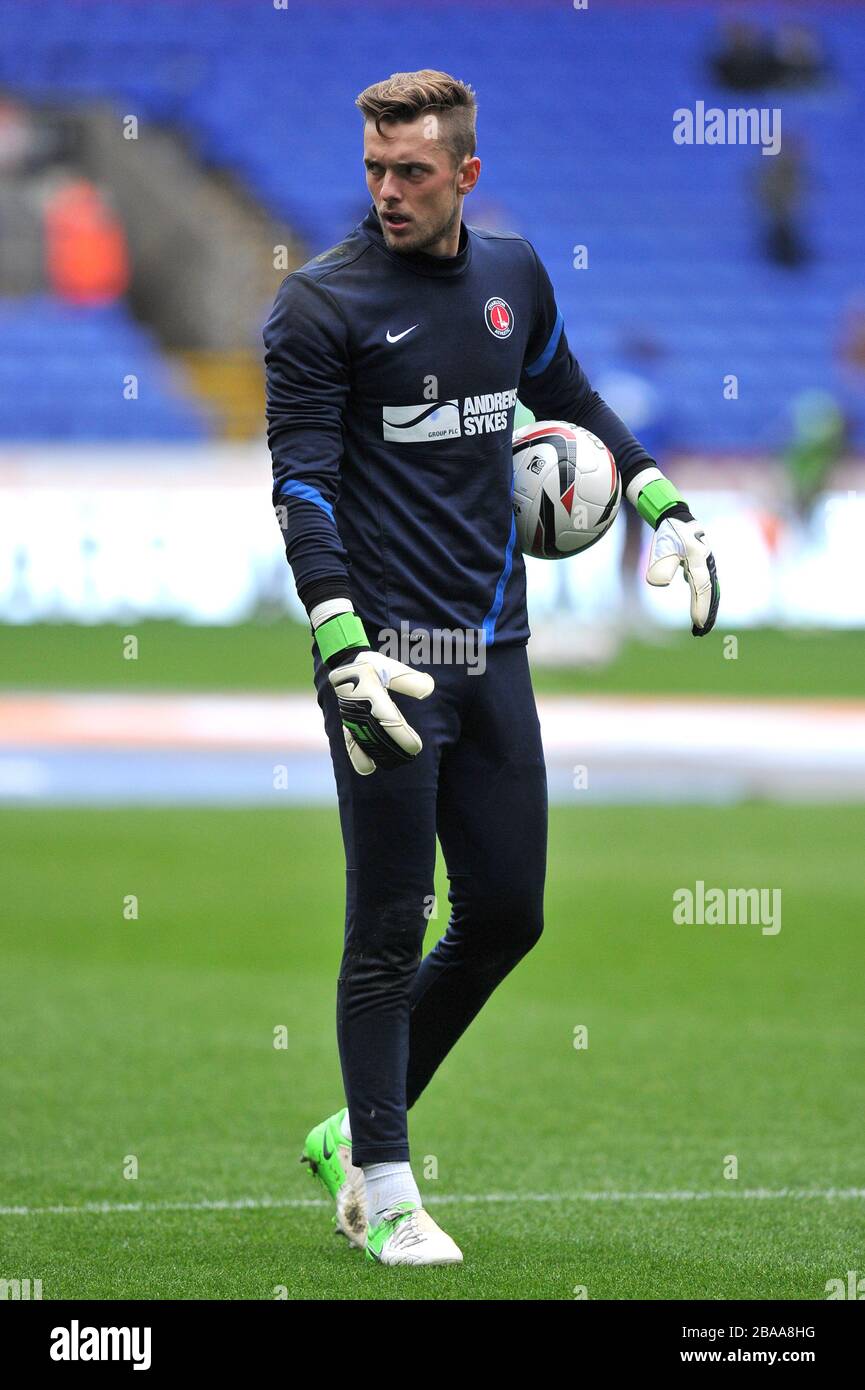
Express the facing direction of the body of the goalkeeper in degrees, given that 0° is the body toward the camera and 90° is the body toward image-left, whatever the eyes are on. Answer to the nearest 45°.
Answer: approximately 315°

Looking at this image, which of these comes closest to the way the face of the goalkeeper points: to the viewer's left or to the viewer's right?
to the viewer's left
